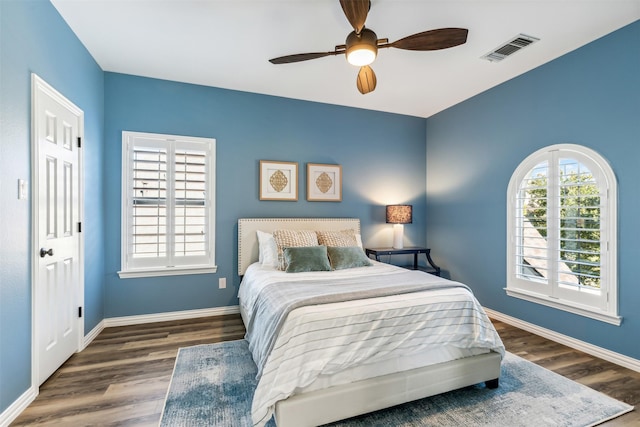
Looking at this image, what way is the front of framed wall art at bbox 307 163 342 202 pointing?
toward the camera

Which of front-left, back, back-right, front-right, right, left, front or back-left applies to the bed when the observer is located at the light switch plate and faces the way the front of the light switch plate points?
front

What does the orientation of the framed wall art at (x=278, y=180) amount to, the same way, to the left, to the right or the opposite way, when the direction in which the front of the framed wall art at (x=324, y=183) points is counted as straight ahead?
the same way

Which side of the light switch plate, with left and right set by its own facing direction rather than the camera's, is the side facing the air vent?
front

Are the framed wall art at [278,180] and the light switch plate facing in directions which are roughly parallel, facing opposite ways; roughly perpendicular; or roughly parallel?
roughly perpendicular

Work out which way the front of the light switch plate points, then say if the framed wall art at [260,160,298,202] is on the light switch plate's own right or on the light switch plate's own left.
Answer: on the light switch plate's own left

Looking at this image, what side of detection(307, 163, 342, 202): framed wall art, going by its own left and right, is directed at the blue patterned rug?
front

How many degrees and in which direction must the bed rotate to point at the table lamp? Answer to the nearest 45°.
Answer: approximately 135° to its left

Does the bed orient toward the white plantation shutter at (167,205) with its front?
no

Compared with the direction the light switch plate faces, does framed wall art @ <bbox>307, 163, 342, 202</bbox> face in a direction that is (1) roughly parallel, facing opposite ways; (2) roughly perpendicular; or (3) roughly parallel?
roughly perpendicular

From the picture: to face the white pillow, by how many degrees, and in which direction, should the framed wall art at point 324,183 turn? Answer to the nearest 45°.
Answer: approximately 45° to its right

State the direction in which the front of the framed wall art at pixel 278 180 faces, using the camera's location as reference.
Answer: facing the viewer

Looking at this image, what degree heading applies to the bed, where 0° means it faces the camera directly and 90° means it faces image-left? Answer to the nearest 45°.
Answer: approximately 315°

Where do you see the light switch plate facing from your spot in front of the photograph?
facing the viewer and to the right of the viewer

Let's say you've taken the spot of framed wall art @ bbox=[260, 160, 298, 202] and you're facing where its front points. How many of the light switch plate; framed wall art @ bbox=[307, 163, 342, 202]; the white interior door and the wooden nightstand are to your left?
2

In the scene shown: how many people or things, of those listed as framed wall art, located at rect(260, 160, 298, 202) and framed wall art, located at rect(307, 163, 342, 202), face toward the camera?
2

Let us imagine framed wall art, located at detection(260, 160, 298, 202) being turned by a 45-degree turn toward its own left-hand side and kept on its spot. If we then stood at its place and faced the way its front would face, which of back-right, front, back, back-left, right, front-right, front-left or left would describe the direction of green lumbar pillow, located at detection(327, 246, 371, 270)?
front

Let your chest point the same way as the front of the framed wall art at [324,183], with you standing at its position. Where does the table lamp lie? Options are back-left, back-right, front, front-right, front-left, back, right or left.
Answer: left

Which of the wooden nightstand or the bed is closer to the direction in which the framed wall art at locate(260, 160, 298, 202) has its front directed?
the bed

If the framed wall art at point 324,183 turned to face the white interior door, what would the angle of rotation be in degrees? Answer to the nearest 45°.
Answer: approximately 45° to its right
